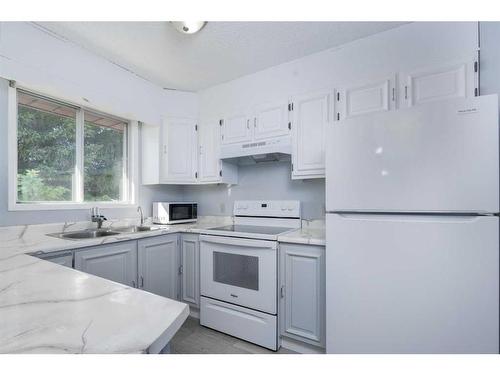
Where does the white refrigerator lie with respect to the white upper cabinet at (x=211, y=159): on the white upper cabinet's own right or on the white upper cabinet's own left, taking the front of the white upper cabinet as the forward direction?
on the white upper cabinet's own left

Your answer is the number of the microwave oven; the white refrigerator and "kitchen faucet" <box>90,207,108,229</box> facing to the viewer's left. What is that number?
0

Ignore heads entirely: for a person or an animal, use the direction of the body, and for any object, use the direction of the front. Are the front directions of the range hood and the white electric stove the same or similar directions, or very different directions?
same or similar directions

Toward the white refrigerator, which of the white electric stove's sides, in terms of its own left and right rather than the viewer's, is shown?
left

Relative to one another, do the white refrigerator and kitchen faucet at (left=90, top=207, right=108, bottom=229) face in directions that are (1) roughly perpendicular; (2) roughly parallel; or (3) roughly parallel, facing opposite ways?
roughly perpendicular

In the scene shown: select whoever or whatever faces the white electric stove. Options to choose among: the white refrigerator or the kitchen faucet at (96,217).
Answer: the kitchen faucet

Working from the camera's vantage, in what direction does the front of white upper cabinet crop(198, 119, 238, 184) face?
facing the viewer and to the left of the viewer

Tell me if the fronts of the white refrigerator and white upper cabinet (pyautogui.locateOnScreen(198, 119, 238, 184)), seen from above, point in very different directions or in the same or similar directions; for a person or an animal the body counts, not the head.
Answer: same or similar directions

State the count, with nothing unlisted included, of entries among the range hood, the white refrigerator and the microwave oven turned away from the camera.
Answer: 0

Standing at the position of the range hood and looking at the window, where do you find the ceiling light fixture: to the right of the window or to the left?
left
